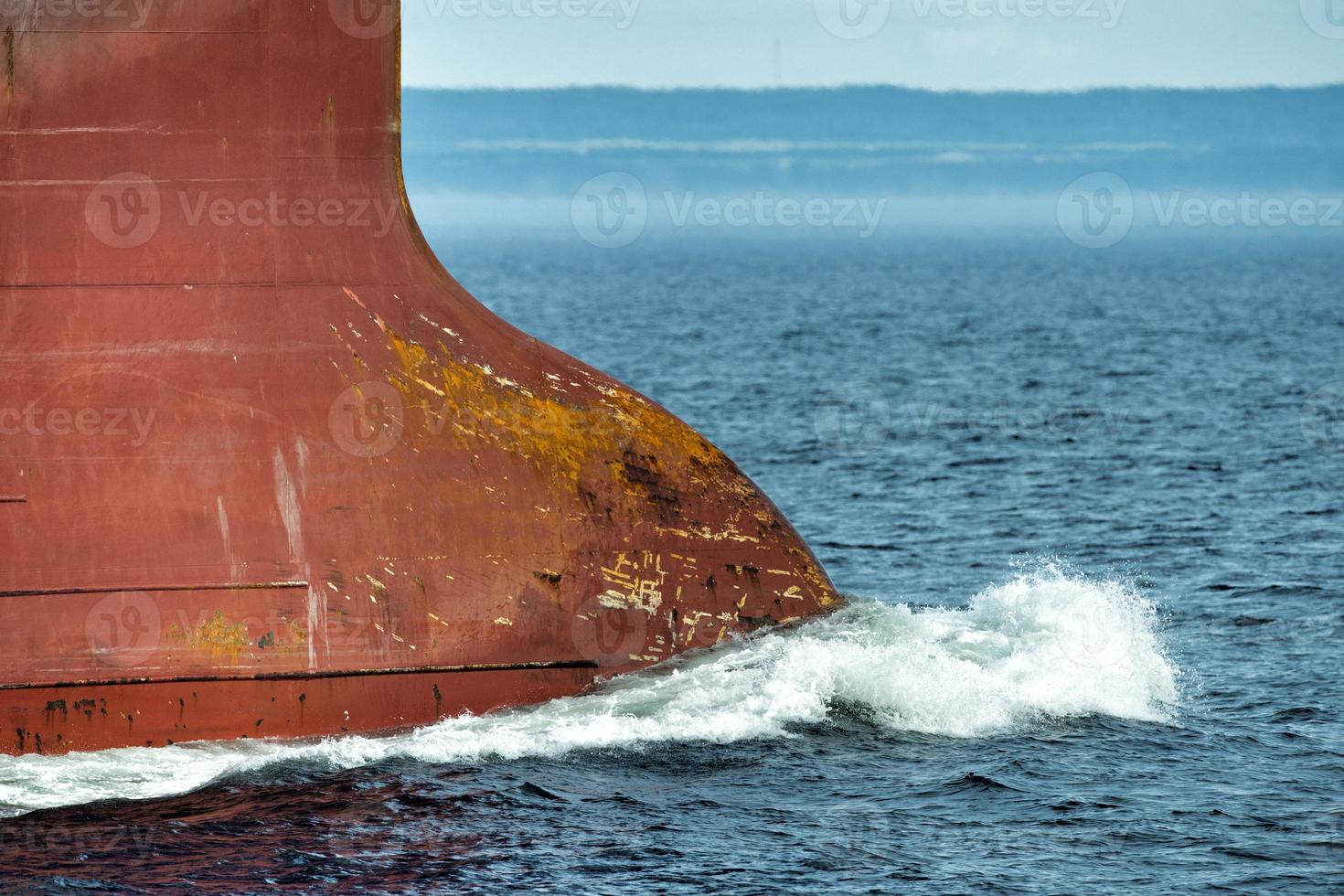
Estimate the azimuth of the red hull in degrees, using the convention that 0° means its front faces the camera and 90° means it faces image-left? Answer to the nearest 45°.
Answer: approximately 270°
